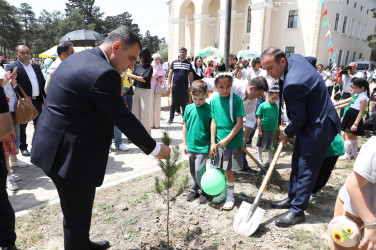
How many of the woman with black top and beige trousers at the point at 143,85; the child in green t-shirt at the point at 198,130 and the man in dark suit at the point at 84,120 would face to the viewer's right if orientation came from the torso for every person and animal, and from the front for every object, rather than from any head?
1

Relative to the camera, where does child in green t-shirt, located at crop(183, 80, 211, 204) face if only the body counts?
toward the camera

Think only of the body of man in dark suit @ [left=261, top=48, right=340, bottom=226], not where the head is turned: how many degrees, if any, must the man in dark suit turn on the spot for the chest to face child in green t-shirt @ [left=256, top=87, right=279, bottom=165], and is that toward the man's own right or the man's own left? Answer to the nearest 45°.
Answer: approximately 90° to the man's own right

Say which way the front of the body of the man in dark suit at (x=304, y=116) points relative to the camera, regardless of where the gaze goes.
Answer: to the viewer's left

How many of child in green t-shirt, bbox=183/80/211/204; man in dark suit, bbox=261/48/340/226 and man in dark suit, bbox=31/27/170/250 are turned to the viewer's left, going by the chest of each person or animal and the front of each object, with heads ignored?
1

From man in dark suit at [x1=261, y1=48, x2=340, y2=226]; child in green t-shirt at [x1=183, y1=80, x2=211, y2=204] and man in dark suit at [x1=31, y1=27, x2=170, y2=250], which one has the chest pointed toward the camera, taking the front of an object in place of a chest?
the child in green t-shirt

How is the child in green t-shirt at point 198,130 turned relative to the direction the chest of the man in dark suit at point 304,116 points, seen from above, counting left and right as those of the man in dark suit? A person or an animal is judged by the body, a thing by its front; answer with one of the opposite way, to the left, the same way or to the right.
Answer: to the left

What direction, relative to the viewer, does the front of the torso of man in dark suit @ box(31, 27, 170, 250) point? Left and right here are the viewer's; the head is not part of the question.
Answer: facing to the right of the viewer

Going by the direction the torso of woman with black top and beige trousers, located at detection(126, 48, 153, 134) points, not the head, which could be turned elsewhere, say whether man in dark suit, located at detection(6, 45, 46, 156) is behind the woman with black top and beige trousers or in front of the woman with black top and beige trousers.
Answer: in front

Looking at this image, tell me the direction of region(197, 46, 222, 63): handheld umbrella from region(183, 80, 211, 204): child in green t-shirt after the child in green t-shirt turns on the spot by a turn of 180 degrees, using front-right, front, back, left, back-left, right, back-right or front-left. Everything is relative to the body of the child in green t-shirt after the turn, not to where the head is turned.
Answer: front

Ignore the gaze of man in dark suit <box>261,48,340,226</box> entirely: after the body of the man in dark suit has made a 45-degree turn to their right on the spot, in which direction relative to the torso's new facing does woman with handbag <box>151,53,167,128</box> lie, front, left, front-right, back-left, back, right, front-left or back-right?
front

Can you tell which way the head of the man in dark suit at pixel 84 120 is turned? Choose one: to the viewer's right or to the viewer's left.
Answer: to the viewer's right

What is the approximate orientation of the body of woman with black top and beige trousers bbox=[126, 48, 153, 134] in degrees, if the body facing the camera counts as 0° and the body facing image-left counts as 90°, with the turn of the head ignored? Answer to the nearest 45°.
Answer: approximately 45°
